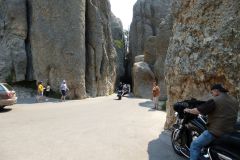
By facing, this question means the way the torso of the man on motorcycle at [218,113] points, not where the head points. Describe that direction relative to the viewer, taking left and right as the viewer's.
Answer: facing away from the viewer and to the left of the viewer

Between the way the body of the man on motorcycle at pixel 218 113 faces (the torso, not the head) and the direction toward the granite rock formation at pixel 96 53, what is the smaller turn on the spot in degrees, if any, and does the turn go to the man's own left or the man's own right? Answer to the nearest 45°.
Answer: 0° — they already face it
